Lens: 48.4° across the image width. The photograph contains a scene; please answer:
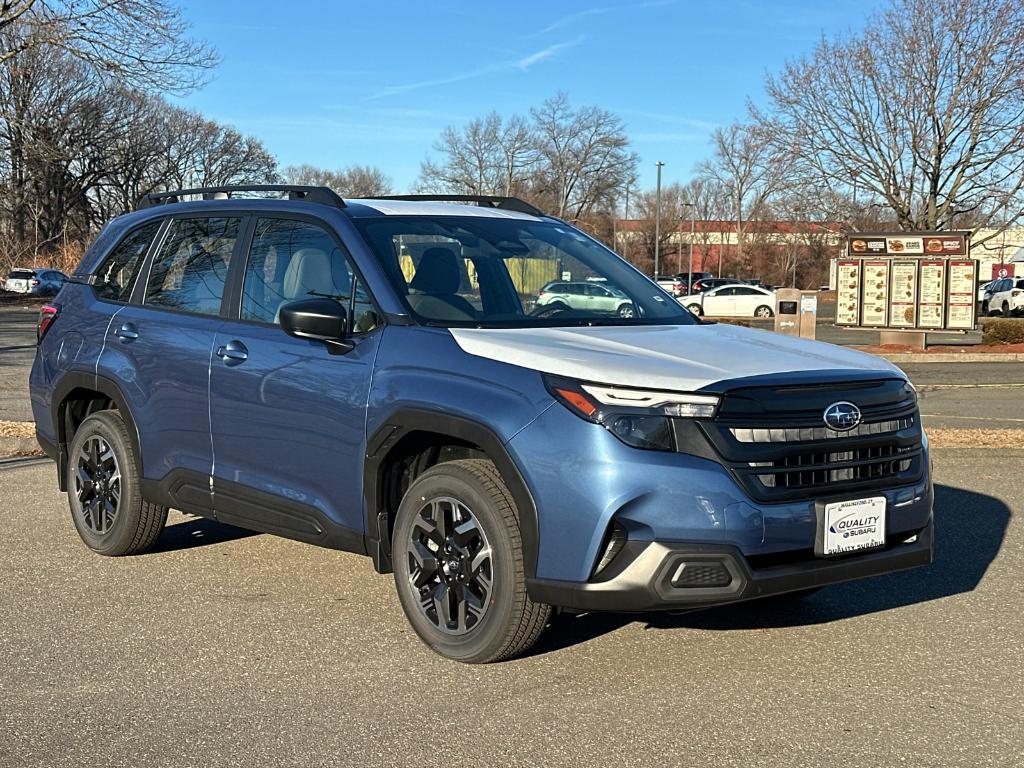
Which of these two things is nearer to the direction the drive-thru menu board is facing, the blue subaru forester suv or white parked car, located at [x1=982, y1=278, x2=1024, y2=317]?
the blue subaru forester suv

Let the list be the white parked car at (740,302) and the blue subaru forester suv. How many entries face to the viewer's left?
1

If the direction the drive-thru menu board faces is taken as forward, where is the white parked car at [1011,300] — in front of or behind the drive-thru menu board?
behind

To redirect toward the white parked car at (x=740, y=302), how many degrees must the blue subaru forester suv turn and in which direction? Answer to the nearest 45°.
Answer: approximately 135° to its left

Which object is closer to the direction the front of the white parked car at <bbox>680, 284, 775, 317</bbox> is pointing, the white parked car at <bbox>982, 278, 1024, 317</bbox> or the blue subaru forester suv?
the blue subaru forester suv

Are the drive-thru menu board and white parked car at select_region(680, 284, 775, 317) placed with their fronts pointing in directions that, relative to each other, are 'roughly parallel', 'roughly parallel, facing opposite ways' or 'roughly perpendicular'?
roughly perpendicular

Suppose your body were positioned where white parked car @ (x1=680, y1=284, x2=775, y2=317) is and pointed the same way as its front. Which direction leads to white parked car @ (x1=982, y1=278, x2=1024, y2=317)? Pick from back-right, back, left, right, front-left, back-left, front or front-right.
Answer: back

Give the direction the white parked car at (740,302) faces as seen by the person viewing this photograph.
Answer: facing to the left of the viewer

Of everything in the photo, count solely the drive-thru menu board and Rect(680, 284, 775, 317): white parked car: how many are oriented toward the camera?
1

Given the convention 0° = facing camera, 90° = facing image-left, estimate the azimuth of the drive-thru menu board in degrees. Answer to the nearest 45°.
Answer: approximately 0°

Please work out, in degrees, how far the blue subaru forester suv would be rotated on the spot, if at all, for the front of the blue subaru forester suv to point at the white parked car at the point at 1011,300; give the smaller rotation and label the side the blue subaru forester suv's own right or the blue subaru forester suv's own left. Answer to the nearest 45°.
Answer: approximately 90° to the blue subaru forester suv's own left

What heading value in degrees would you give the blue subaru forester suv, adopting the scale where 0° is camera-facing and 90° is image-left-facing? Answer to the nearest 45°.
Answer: approximately 315°
